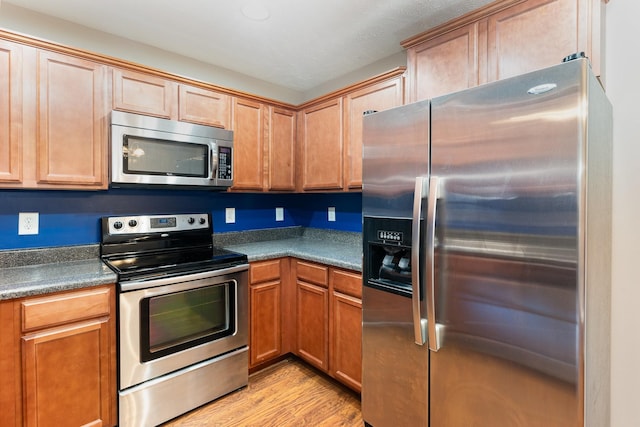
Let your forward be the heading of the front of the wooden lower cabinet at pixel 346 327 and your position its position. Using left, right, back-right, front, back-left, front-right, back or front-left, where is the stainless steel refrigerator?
left

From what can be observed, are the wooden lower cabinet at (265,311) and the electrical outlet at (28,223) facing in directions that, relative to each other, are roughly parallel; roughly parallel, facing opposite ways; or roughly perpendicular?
roughly parallel

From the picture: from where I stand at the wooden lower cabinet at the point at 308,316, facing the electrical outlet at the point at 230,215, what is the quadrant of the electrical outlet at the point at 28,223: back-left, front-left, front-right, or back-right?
front-left

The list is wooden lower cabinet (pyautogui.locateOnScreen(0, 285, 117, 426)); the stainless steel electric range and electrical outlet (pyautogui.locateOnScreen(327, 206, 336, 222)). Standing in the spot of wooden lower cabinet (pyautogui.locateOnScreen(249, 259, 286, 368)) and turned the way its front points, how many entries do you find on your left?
1

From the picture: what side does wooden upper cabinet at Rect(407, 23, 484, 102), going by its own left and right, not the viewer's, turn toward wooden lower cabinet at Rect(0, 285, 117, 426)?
front

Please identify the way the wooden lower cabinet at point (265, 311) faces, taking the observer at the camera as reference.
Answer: facing the viewer and to the right of the viewer

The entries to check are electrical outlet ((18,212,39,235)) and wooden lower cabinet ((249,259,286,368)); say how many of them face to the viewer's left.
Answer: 0

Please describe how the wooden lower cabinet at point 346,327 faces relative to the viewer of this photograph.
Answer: facing the viewer and to the left of the viewer

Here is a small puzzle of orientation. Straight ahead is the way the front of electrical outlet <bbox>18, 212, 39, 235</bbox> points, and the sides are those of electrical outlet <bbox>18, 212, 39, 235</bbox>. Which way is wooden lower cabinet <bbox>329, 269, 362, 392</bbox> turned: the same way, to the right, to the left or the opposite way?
to the right

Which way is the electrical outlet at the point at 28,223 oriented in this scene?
toward the camera

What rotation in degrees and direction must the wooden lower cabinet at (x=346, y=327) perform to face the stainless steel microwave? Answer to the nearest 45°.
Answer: approximately 45° to its right

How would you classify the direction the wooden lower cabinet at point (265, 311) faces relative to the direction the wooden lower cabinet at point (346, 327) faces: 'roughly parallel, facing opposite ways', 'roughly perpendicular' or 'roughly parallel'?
roughly perpendicular

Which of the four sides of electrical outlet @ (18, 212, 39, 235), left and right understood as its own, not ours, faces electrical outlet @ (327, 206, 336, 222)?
left

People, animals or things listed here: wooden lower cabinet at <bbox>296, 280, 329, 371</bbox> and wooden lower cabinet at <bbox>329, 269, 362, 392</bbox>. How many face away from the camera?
0

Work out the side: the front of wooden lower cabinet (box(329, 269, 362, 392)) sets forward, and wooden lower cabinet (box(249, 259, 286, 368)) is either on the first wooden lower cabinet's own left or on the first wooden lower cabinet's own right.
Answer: on the first wooden lower cabinet's own right
